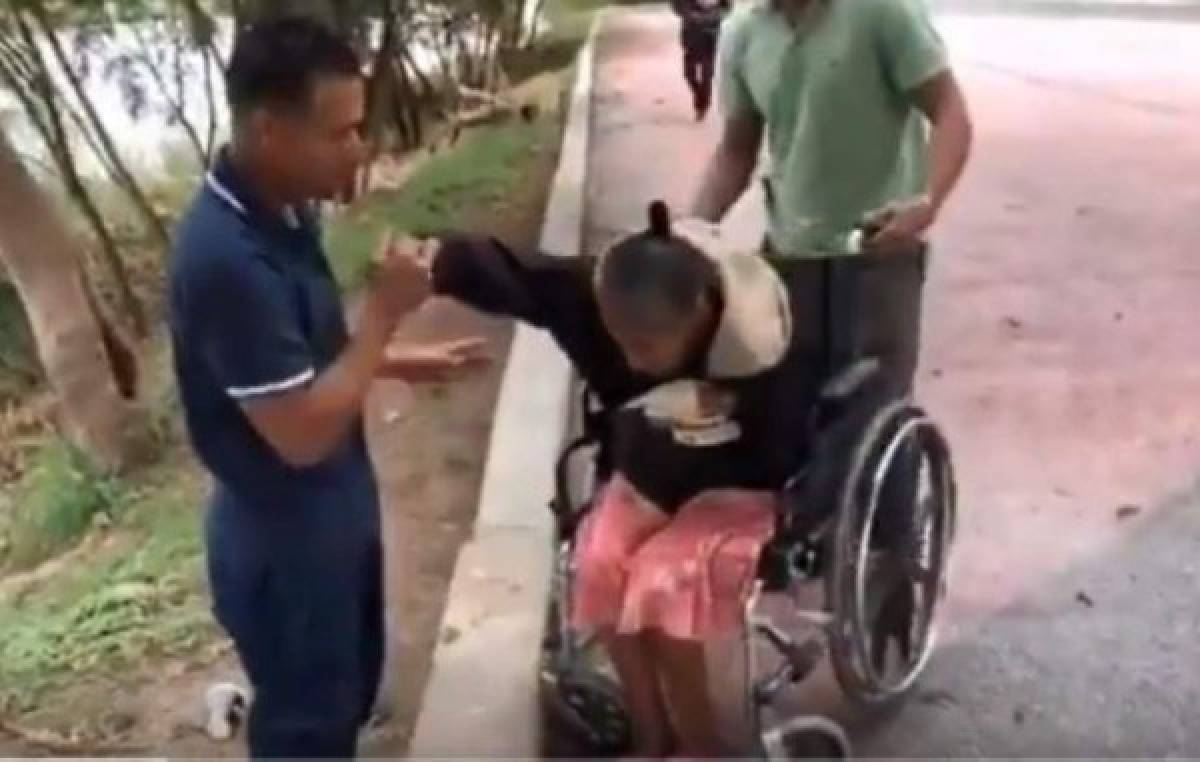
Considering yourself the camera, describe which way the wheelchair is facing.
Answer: facing the viewer and to the left of the viewer

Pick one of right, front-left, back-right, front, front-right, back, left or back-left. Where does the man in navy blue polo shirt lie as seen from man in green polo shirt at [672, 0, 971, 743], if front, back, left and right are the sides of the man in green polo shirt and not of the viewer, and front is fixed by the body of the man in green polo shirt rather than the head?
front

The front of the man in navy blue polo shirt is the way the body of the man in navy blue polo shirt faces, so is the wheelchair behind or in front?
in front

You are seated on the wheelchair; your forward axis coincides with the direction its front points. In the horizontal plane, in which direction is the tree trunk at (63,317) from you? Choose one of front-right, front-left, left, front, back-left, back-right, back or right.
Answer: right

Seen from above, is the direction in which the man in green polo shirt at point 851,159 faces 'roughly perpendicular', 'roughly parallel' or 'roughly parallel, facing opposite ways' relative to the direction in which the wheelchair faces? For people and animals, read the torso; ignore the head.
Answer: roughly parallel

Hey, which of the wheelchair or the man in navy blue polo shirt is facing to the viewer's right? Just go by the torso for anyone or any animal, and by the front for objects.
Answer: the man in navy blue polo shirt

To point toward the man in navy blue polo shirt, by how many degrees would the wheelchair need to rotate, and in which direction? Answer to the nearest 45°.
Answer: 0° — it already faces them

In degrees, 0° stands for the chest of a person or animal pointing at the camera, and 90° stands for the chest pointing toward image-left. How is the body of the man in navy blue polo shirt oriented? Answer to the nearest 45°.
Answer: approximately 270°

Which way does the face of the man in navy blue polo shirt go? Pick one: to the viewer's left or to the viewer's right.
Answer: to the viewer's right
